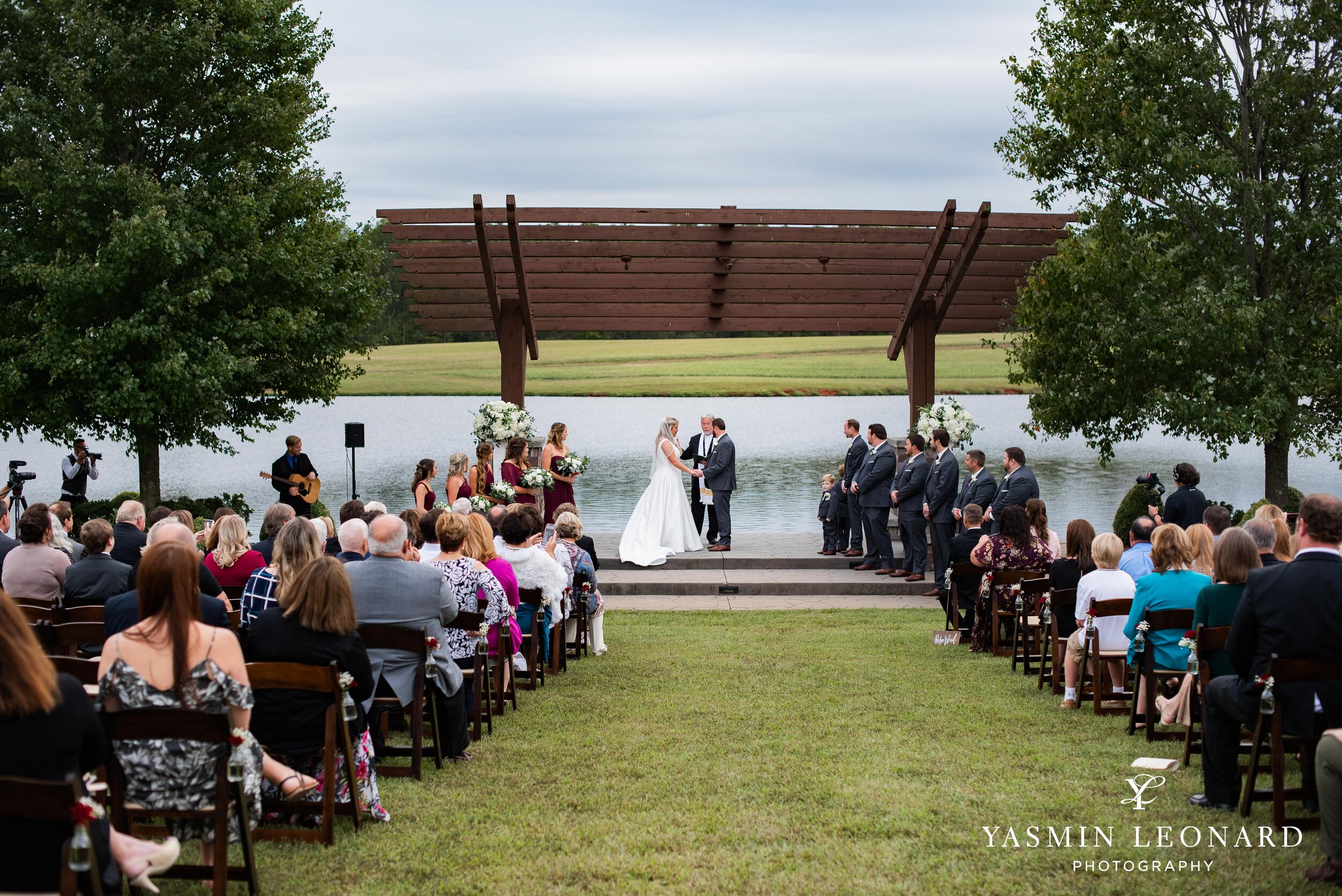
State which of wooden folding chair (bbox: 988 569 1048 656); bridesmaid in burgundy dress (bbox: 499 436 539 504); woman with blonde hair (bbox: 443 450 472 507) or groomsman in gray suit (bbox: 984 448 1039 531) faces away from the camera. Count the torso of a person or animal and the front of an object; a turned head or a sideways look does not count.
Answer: the wooden folding chair

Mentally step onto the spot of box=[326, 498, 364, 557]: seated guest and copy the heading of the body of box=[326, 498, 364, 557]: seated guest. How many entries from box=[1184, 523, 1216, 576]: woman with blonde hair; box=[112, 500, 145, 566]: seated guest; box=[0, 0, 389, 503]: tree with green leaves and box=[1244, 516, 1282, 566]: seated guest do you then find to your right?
2

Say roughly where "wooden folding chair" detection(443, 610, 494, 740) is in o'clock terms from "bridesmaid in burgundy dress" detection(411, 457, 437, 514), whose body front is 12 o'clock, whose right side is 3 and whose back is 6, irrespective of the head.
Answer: The wooden folding chair is roughly at 3 o'clock from the bridesmaid in burgundy dress.

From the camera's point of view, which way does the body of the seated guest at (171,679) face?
away from the camera

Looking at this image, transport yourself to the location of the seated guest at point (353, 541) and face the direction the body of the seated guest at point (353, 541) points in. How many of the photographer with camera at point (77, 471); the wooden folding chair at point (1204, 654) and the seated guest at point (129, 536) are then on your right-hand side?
1

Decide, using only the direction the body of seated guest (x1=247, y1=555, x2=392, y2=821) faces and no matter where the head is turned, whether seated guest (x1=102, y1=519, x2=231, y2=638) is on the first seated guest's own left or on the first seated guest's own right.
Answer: on the first seated guest's own left

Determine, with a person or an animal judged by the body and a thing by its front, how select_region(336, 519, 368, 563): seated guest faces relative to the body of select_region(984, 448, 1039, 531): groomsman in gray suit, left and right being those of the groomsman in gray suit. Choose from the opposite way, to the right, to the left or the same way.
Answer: to the right

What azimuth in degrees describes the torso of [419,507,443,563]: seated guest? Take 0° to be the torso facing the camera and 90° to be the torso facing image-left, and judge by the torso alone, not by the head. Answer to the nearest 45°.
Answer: approximately 225°

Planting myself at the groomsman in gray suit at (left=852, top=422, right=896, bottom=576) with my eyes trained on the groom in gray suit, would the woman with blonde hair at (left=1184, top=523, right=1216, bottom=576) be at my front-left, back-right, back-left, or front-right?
back-left

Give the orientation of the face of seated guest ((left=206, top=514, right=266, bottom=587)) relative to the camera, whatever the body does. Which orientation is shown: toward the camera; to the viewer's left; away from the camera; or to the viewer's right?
away from the camera

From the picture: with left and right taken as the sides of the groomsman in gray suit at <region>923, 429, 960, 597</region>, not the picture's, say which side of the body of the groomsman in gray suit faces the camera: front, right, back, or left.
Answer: left

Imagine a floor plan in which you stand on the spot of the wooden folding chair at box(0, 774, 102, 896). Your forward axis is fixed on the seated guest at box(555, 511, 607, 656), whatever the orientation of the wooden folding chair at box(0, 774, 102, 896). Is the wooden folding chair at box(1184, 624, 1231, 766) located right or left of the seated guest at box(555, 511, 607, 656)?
right

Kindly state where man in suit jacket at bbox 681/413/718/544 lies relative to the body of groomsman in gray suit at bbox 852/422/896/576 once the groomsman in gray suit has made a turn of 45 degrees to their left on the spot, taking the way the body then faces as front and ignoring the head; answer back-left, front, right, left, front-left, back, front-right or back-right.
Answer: right

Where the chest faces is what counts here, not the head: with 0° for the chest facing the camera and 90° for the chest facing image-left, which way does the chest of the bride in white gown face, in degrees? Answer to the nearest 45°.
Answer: approximately 270°

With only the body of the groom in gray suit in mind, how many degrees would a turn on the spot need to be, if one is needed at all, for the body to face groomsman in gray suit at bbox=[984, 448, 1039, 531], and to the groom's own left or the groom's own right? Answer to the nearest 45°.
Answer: approximately 135° to the groom's own left

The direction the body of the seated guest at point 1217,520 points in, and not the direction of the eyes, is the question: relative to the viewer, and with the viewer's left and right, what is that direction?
facing away from the viewer and to the left of the viewer

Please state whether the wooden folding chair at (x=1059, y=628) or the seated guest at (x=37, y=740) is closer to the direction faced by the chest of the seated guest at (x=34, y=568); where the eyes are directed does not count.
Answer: the wooden folding chair

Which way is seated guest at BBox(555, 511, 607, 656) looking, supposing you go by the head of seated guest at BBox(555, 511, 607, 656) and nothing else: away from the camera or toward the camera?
away from the camera

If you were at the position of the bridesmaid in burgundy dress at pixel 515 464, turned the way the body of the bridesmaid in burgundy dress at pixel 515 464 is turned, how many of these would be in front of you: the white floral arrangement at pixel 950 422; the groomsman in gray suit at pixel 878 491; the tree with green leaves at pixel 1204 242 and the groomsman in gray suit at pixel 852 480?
4

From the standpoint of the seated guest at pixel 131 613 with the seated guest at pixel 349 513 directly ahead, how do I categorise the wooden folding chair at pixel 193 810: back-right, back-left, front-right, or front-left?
back-right

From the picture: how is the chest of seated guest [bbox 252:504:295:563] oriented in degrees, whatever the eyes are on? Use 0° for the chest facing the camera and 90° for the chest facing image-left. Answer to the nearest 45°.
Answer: approximately 225°
